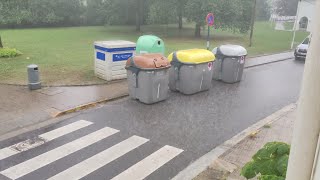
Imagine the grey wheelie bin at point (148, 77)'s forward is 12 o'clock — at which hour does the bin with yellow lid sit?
The bin with yellow lid is roughly at 9 o'clock from the grey wheelie bin.

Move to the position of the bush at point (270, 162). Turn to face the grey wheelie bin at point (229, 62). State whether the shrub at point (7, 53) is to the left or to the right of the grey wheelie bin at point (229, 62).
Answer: left

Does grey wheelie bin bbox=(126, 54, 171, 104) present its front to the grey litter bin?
no

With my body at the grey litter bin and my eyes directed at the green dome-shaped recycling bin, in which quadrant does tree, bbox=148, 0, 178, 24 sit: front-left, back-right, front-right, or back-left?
front-left

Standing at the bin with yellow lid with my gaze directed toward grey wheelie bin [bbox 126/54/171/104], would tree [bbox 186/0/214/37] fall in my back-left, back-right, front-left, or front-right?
back-right

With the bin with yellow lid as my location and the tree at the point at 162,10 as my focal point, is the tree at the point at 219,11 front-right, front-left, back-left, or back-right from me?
front-right

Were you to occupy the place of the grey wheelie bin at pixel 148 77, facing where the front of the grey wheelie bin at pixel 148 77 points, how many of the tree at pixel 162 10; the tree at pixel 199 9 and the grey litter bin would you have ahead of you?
0

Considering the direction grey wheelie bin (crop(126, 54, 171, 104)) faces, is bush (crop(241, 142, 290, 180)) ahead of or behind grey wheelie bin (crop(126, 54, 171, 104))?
ahead

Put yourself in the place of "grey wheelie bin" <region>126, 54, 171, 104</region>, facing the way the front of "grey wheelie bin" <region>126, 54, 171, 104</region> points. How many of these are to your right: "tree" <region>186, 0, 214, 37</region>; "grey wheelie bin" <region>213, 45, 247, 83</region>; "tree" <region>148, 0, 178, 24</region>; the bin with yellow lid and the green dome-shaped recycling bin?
0

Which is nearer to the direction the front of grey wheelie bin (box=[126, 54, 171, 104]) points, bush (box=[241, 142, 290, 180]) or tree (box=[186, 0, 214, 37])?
the bush

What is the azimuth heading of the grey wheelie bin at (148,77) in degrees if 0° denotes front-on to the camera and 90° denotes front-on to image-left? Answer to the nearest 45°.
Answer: approximately 315°

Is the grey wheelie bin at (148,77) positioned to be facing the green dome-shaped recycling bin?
no

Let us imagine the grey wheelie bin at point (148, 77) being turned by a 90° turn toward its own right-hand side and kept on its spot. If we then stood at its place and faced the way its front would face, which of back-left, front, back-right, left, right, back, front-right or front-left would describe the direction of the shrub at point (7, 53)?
right

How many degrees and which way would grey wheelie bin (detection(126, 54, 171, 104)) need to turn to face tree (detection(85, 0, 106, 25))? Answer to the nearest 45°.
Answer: approximately 135° to its left

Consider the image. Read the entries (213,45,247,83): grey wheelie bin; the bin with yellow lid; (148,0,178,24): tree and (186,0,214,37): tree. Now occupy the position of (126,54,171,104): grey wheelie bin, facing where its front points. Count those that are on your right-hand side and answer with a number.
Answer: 0

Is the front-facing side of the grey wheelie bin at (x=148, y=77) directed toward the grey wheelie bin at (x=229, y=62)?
no

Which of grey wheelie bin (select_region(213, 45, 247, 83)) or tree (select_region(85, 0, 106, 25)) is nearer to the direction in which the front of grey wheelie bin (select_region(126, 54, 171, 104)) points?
the grey wheelie bin
